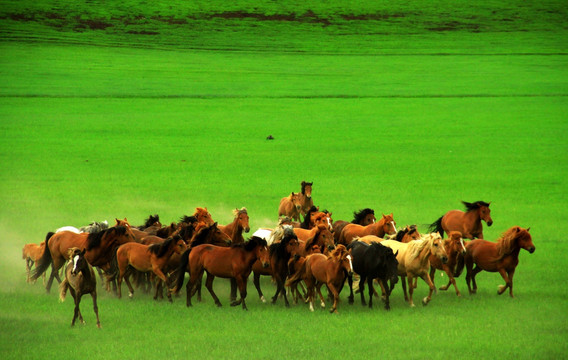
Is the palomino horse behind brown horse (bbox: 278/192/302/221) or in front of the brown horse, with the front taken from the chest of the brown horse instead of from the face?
in front

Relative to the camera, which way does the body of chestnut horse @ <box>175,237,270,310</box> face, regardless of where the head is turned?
to the viewer's right

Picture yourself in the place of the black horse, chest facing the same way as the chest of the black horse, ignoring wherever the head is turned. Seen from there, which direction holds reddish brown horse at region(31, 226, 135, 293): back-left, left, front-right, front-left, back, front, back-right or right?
back-right

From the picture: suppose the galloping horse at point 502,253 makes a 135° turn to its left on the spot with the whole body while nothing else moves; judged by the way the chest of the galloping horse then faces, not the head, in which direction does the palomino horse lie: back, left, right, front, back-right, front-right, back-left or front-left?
left

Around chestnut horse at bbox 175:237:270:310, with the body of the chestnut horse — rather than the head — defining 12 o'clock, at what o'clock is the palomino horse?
The palomino horse is roughly at 12 o'clock from the chestnut horse.

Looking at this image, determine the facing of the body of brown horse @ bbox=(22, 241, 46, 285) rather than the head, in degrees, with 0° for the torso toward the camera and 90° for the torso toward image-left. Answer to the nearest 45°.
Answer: approximately 270°

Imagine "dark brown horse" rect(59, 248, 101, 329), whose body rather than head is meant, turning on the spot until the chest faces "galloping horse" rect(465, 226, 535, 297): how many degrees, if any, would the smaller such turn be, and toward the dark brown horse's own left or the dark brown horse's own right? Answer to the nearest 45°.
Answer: approximately 90° to the dark brown horse's own left

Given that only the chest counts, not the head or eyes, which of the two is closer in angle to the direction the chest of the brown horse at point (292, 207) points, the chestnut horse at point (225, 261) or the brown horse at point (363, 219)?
the brown horse

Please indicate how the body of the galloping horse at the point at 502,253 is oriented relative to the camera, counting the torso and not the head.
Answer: to the viewer's right

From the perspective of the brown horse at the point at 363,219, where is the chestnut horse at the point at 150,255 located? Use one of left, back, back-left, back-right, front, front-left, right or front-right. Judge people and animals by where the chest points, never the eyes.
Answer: back-right
